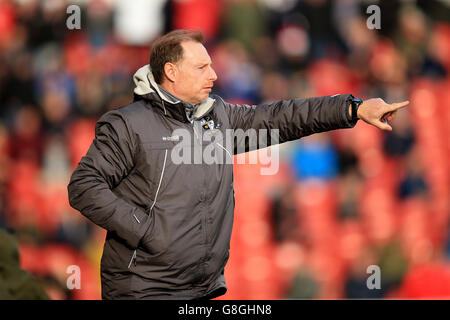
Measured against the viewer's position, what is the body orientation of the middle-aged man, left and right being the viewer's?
facing the viewer and to the right of the viewer

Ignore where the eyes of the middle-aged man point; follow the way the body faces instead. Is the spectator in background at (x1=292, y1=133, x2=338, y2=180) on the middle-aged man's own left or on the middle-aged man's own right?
on the middle-aged man's own left

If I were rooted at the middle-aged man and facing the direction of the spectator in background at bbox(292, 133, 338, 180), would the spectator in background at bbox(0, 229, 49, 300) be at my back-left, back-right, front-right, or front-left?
front-left

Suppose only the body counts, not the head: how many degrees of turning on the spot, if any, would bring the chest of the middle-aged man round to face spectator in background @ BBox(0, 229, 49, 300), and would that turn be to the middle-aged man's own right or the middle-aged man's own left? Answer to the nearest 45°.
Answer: approximately 180°

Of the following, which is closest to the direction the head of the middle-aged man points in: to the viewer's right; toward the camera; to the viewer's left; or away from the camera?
to the viewer's right
